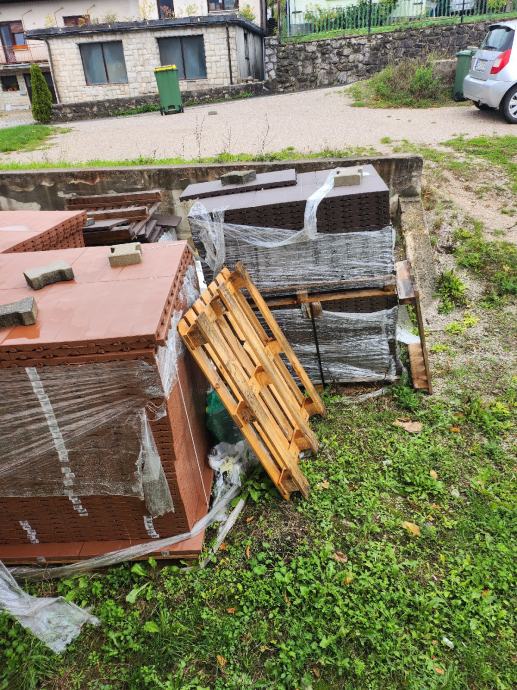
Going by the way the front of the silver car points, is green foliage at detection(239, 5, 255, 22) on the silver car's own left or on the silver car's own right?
on the silver car's own left

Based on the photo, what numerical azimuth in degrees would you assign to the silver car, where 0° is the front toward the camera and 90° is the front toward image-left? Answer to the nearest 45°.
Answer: approximately 225°

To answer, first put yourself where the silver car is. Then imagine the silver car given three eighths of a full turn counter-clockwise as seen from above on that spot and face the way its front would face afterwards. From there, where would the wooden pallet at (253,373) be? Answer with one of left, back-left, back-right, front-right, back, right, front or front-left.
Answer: left

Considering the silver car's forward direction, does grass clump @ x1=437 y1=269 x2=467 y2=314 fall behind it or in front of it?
behind

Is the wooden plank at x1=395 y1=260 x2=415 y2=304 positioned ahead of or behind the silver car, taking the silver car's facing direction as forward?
behind

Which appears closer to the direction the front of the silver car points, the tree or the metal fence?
the metal fence

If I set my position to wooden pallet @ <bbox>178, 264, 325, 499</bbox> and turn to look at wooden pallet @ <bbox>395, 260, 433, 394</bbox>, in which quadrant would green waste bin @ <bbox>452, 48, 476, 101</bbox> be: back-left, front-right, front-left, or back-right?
front-left

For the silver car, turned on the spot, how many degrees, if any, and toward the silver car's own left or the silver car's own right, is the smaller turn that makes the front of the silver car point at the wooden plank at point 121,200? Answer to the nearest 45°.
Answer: approximately 180°

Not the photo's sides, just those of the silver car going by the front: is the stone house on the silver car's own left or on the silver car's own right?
on the silver car's own left

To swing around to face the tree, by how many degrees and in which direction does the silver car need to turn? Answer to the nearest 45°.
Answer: approximately 135° to its left

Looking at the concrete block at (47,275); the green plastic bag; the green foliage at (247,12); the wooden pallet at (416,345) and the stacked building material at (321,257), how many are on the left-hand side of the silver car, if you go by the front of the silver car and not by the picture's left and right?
1

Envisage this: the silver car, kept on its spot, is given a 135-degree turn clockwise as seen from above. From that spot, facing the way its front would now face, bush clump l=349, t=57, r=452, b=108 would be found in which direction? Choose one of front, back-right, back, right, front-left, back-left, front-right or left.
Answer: back-right

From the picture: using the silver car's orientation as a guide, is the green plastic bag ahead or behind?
behind
